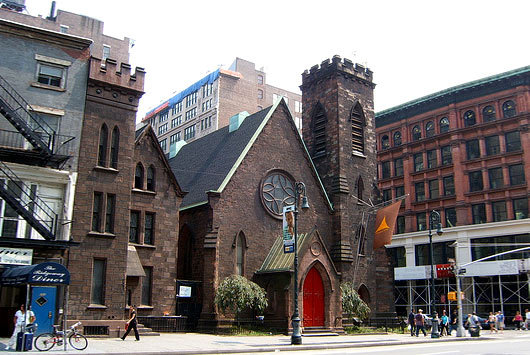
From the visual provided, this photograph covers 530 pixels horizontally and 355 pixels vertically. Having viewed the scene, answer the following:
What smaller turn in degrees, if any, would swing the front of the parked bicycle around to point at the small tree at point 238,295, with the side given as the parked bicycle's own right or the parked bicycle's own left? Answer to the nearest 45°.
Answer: approximately 45° to the parked bicycle's own left

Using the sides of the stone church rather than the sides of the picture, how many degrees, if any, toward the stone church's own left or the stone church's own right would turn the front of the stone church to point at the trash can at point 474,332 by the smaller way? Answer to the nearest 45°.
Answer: approximately 45° to the stone church's own left

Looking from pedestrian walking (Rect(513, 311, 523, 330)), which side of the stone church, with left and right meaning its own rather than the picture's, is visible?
left

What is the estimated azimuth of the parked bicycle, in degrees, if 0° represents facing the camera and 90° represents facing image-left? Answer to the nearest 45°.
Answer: approximately 270°

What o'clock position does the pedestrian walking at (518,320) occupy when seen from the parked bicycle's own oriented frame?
The pedestrian walking is roughly at 11 o'clock from the parked bicycle.

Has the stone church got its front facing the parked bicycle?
no

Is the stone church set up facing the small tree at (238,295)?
no

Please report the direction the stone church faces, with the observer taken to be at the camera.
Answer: facing the viewer and to the right of the viewer

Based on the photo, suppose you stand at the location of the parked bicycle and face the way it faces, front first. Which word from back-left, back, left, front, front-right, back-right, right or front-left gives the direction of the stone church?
front-left

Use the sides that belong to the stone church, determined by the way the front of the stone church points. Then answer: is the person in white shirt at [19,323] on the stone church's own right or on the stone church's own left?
on the stone church's own right
